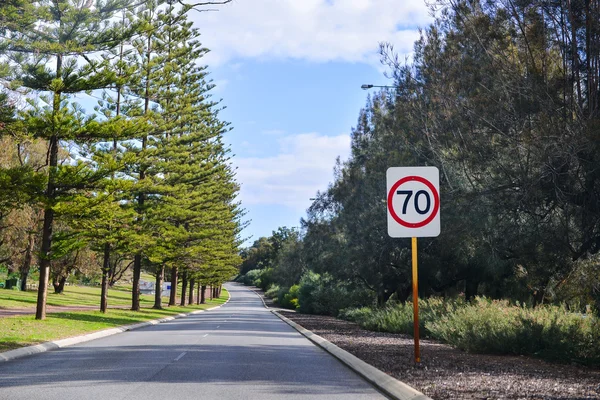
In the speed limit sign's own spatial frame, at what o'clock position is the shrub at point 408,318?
The shrub is roughly at 6 o'clock from the speed limit sign.

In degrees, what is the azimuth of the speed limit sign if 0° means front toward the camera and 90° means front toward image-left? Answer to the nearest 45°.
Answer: approximately 0°

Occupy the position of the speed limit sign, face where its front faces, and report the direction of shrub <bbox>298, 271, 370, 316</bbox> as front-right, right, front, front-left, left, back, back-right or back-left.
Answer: back

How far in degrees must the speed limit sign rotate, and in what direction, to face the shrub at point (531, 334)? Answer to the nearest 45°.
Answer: approximately 135° to its left

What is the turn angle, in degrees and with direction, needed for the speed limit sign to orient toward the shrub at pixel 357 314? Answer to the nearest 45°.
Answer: approximately 180°

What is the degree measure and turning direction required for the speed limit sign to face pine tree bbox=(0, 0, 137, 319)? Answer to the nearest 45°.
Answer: approximately 135° to its right
